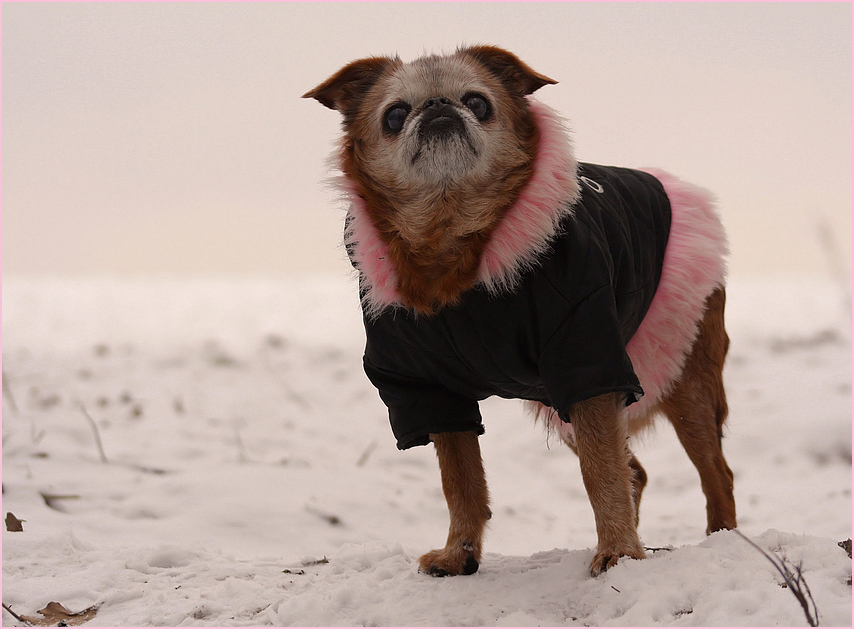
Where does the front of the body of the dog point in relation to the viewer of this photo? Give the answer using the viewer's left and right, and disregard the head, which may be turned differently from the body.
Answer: facing the viewer and to the left of the viewer

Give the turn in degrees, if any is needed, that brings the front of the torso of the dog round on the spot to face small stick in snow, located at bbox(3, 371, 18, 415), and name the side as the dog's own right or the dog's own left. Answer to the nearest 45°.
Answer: approximately 90° to the dog's own right
